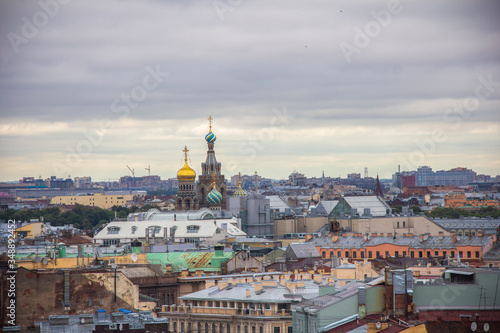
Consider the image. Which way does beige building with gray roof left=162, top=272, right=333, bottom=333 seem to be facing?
toward the camera
